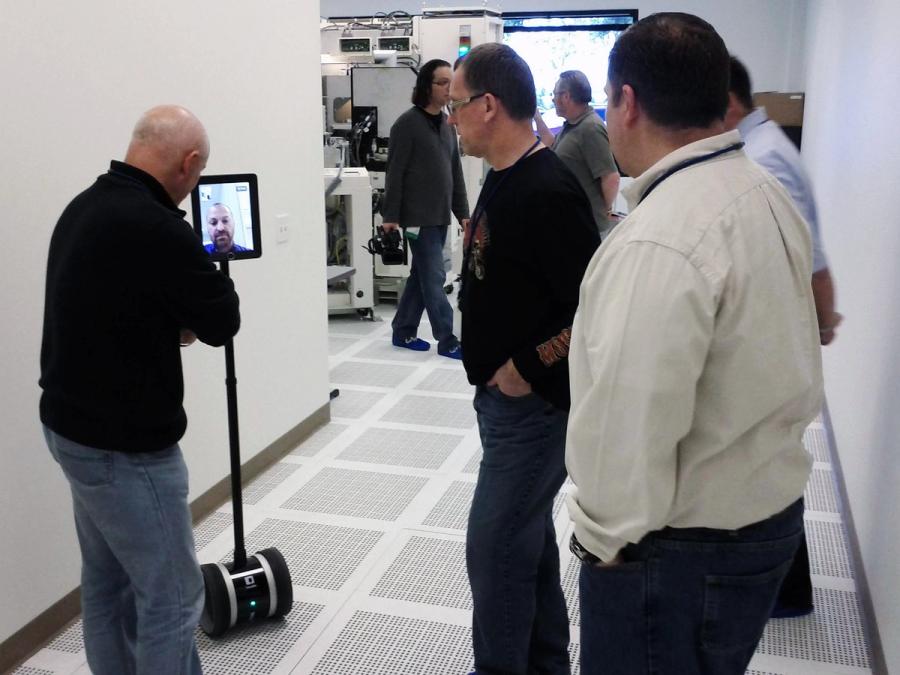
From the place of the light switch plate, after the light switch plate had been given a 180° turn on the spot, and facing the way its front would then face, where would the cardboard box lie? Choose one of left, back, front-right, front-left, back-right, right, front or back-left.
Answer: right

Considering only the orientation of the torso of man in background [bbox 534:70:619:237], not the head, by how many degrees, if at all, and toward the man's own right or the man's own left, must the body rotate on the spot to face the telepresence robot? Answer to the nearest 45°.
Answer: approximately 90° to the man's own left

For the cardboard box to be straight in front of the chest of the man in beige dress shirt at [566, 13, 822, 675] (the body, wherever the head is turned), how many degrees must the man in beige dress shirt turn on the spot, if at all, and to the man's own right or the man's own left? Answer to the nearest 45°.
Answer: approximately 45° to the man's own right

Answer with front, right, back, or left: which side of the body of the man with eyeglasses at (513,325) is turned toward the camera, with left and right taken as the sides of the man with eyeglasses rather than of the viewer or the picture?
left

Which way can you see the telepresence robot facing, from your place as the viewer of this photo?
facing the viewer

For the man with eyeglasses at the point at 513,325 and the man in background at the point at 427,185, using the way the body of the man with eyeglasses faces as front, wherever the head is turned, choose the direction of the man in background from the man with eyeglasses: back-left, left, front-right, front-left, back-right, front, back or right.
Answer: right

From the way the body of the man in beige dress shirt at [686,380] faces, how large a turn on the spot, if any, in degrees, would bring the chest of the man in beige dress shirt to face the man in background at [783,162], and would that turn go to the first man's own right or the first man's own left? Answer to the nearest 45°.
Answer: approximately 45° to the first man's own right

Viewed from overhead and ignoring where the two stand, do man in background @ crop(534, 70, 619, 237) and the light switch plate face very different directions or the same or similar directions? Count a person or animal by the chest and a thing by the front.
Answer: very different directions

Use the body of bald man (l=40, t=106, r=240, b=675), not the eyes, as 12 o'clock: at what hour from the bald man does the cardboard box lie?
The cardboard box is roughly at 12 o'clock from the bald man.

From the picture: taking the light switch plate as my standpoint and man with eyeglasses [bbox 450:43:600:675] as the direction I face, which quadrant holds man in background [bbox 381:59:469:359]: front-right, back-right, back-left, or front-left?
back-left

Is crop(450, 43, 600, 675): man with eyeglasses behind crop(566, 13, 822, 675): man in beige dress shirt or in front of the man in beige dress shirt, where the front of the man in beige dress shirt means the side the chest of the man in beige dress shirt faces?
in front

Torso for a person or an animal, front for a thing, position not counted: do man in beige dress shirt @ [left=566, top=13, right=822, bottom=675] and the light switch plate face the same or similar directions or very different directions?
very different directions

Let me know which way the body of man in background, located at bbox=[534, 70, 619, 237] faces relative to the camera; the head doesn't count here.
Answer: to the viewer's left

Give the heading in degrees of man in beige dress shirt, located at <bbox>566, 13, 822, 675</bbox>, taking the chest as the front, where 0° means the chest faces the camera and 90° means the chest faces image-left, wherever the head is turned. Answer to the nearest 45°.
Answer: approximately 135°

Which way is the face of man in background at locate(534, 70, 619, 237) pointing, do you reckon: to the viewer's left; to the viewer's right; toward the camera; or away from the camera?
to the viewer's left

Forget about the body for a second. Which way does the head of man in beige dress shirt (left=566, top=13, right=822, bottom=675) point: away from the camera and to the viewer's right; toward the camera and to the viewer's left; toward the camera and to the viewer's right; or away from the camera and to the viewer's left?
away from the camera and to the viewer's left

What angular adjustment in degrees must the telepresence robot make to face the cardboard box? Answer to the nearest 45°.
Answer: approximately 135° to its left

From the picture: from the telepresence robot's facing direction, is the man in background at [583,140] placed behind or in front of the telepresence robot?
behind

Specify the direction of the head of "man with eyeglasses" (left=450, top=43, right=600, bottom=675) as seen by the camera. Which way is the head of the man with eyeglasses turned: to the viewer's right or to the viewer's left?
to the viewer's left

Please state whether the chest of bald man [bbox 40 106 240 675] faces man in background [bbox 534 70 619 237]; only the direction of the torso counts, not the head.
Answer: yes

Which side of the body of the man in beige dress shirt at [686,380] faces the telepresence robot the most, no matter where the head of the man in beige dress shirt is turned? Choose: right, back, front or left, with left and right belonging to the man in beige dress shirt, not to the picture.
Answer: front

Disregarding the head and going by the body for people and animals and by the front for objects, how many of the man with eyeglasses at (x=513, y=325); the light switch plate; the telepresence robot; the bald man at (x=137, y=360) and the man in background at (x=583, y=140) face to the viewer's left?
2
